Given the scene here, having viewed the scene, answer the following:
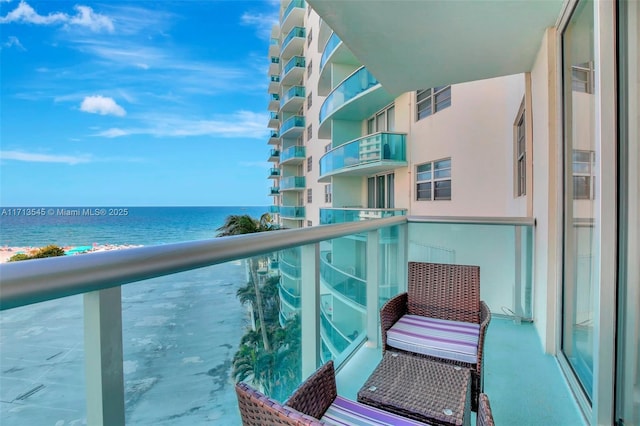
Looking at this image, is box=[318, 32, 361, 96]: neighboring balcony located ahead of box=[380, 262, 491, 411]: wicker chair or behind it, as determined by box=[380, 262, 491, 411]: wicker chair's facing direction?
behind

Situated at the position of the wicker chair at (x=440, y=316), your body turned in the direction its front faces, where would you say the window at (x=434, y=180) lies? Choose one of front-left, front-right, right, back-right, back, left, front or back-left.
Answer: back

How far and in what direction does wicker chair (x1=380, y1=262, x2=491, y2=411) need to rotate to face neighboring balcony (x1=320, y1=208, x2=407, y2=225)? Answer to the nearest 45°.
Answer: approximately 180°

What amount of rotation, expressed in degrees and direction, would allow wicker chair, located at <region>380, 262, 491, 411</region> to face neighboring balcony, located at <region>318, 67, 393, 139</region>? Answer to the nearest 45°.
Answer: approximately 180°

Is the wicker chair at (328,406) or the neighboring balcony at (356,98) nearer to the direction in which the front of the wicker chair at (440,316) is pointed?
the wicker chair

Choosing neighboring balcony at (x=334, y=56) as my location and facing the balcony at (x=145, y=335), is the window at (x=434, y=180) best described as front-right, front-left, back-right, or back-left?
front-left

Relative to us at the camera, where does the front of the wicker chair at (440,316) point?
facing the viewer

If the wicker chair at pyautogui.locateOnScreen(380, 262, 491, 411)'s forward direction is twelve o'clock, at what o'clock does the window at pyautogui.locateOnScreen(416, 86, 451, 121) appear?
The window is roughly at 6 o'clock from the wicker chair.

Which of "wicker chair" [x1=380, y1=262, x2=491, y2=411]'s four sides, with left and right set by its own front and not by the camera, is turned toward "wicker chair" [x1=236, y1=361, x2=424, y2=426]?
front
